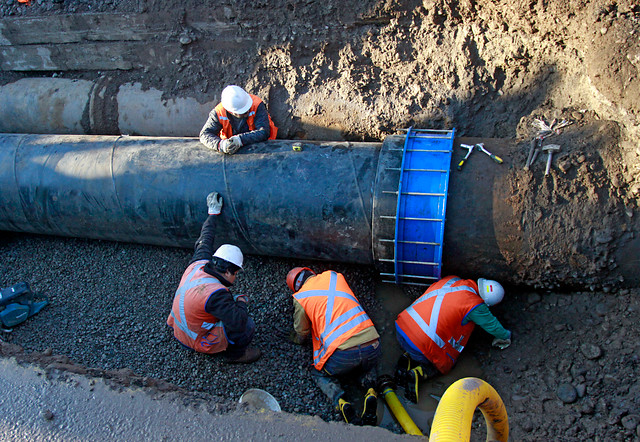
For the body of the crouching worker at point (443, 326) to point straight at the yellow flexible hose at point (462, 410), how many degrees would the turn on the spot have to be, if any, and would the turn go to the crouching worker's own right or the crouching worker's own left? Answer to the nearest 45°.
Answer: approximately 135° to the crouching worker's own right

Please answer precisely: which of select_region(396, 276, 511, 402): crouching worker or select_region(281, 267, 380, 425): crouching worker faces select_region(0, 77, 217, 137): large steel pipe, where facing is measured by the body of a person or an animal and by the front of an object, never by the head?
select_region(281, 267, 380, 425): crouching worker

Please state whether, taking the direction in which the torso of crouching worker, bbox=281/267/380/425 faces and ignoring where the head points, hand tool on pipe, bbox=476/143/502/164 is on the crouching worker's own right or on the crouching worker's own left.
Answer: on the crouching worker's own right

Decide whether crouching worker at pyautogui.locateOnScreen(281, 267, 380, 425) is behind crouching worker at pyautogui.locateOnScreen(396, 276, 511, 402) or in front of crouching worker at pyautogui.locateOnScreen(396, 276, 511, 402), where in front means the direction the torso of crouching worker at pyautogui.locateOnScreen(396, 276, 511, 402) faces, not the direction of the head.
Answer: behind

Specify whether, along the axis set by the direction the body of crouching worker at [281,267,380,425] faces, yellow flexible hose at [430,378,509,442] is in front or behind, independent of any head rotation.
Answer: behind

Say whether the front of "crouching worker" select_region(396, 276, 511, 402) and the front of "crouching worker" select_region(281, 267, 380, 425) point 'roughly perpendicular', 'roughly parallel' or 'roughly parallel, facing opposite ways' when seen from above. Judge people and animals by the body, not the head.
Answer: roughly perpendicular

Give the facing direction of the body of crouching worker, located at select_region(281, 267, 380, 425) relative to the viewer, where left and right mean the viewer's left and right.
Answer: facing away from the viewer and to the left of the viewer

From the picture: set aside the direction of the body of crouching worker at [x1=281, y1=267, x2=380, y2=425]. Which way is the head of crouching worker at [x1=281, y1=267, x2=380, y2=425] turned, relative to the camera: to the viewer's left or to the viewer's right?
to the viewer's left

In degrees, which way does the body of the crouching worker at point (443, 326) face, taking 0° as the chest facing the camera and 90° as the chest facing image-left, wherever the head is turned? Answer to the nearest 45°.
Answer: approximately 225°

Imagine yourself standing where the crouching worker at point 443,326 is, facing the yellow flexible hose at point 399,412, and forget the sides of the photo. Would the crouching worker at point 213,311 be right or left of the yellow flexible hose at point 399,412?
right
